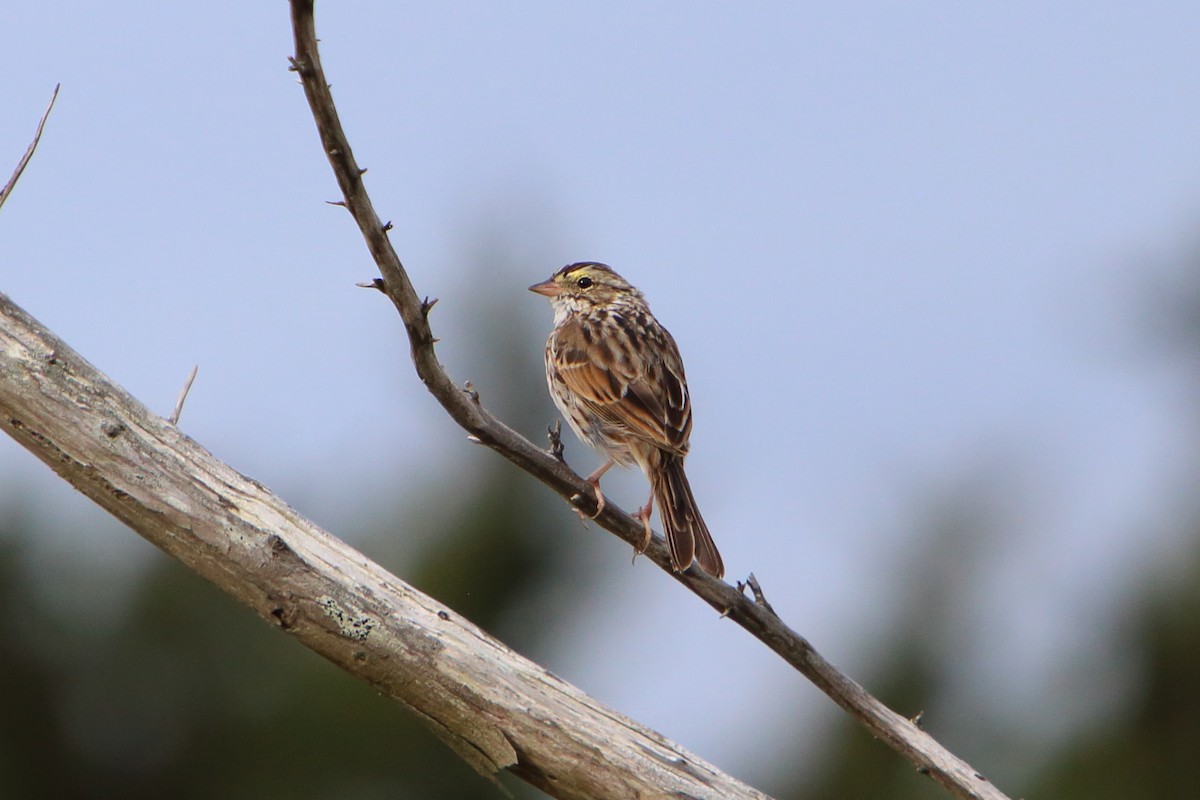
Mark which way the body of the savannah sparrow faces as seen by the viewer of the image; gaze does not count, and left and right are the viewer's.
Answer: facing away from the viewer and to the left of the viewer
